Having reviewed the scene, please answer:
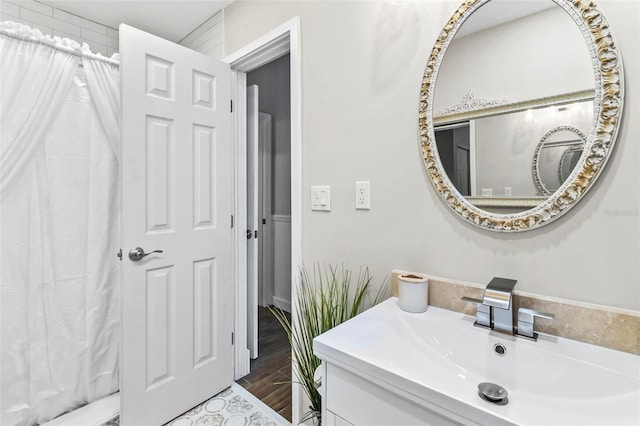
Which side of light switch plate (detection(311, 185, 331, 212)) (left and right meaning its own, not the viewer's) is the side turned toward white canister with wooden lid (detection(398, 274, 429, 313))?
left

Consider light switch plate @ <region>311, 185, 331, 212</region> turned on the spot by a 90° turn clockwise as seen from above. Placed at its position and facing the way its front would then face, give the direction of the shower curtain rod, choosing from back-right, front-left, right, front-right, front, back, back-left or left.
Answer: front-left

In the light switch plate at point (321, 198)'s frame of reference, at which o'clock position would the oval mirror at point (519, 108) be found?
The oval mirror is roughly at 9 o'clock from the light switch plate.

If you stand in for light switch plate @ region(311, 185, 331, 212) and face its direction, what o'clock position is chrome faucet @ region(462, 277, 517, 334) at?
The chrome faucet is roughly at 9 o'clock from the light switch plate.

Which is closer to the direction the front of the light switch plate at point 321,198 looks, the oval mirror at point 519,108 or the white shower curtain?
the white shower curtain

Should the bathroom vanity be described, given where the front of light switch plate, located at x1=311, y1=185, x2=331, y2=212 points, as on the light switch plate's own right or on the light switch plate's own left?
on the light switch plate's own left

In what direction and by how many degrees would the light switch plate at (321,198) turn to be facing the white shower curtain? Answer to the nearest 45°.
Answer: approximately 45° to its right

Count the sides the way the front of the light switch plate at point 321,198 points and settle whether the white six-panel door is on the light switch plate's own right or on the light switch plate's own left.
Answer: on the light switch plate's own right

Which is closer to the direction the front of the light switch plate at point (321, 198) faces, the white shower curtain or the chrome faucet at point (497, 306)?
the white shower curtain

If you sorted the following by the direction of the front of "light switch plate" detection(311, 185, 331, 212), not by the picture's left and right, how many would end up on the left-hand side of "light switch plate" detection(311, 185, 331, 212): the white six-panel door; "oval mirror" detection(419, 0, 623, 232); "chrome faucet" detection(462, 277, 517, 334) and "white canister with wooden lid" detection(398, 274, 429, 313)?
3

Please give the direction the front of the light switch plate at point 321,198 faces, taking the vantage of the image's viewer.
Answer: facing the viewer and to the left of the viewer

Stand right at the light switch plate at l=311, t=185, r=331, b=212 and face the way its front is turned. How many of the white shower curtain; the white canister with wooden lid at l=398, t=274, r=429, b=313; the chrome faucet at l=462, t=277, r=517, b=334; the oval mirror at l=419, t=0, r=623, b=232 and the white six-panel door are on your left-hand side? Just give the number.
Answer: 3
